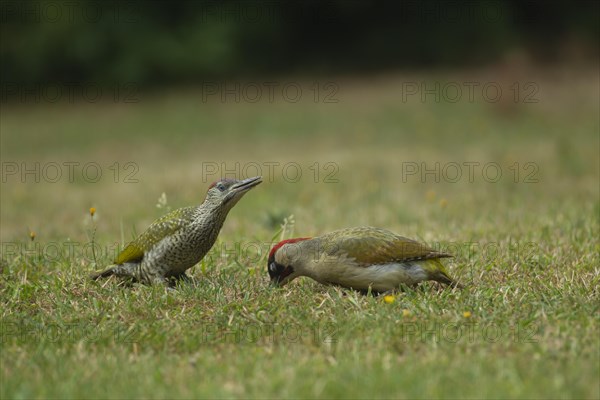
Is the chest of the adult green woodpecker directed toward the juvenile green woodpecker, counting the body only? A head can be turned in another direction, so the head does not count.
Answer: yes

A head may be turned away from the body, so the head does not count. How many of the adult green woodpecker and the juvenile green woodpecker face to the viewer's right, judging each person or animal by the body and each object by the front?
1

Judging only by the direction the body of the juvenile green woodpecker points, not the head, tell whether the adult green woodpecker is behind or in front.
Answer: in front

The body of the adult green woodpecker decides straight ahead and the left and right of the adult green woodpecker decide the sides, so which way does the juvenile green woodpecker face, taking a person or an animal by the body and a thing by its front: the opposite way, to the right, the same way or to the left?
the opposite way

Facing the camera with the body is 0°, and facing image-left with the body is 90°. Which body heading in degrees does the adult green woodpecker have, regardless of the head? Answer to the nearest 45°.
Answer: approximately 90°

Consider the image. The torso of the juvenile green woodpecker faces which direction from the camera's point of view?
to the viewer's right
